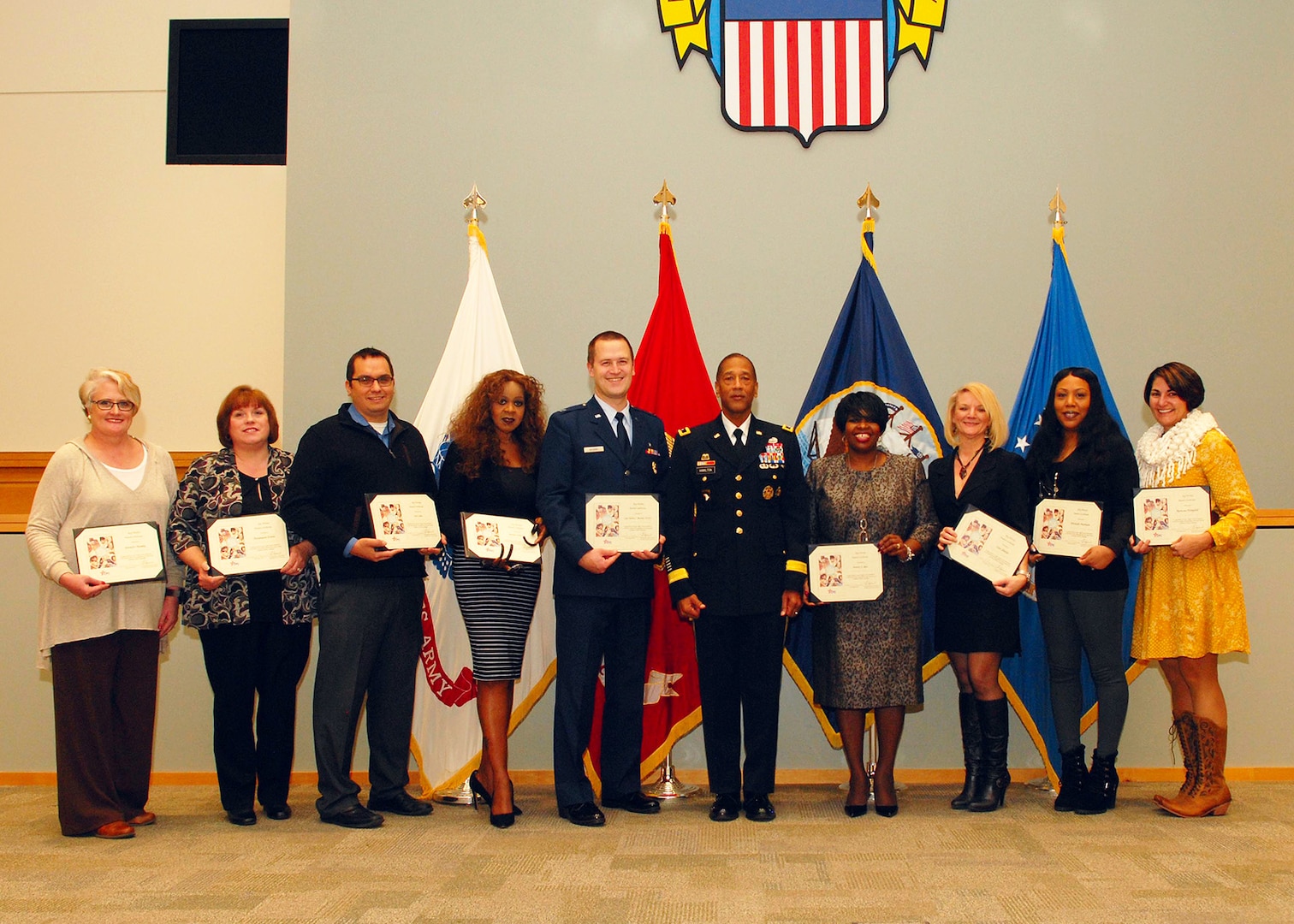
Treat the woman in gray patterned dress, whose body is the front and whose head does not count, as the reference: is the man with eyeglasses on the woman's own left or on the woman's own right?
on the woman's own right

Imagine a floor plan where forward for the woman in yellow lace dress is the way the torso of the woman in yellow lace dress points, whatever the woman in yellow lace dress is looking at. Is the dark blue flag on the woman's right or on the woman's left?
on the woman's right

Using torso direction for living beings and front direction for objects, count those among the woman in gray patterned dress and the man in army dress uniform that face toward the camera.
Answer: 2

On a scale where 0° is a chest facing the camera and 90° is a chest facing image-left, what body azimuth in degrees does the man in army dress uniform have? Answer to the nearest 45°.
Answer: approximately 0°

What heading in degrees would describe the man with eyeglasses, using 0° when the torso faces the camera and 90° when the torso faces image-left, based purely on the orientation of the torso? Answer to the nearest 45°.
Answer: approximately 315°
